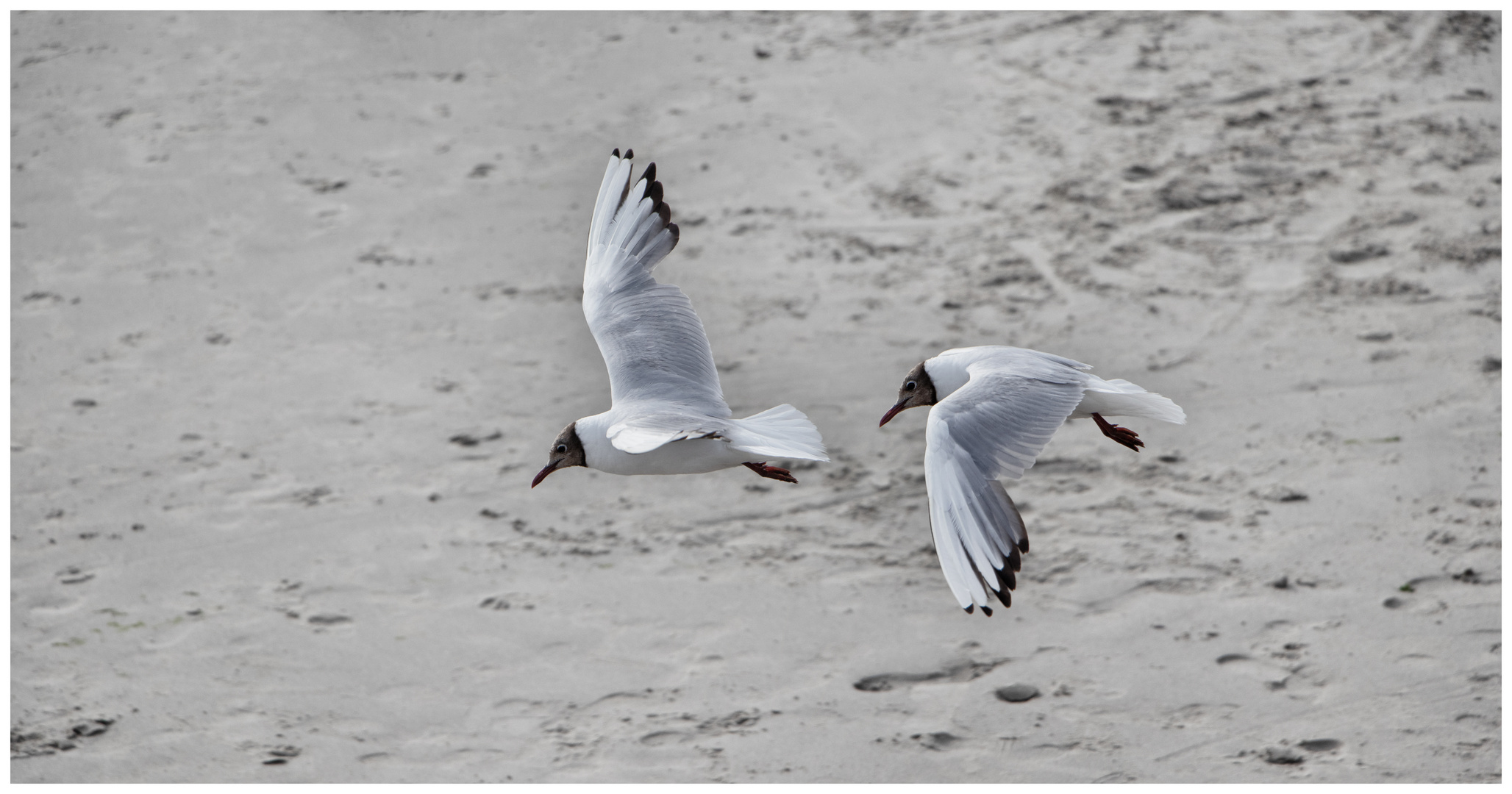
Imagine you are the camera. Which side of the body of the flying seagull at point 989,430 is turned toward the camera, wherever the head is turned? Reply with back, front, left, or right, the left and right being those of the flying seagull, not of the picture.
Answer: left

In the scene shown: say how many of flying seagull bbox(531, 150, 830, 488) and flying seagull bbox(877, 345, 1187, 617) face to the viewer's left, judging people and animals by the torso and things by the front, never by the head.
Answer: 2

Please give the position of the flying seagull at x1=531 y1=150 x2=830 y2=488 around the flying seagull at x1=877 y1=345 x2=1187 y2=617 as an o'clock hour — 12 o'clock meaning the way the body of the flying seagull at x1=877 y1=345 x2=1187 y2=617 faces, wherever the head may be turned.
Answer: the flying seagull at x1=531 y1=150 x2=830 y2=488 is roughly at 1 o'clock from the flying seagull at x1=877 y1=345 x2=1187 y2=617.

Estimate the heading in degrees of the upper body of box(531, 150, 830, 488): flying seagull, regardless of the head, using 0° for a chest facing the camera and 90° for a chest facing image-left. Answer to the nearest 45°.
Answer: approximately 90°

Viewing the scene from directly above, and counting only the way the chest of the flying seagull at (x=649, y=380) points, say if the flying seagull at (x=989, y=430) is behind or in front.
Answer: behind

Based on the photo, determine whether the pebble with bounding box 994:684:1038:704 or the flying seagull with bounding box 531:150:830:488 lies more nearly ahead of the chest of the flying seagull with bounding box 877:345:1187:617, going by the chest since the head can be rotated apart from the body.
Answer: the flying seagull
